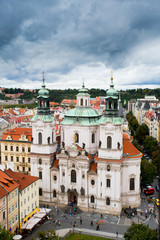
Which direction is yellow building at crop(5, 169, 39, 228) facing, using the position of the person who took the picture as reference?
facing the viewer and to the right of the viewer

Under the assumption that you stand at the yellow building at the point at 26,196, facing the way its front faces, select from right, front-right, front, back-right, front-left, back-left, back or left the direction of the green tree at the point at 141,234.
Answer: front

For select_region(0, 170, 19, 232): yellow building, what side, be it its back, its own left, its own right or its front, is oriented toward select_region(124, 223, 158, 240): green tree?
front

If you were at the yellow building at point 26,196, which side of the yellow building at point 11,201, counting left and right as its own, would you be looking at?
left

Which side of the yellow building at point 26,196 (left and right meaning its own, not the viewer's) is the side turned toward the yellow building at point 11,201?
right

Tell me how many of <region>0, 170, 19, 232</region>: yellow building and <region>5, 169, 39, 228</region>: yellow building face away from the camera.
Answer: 0
